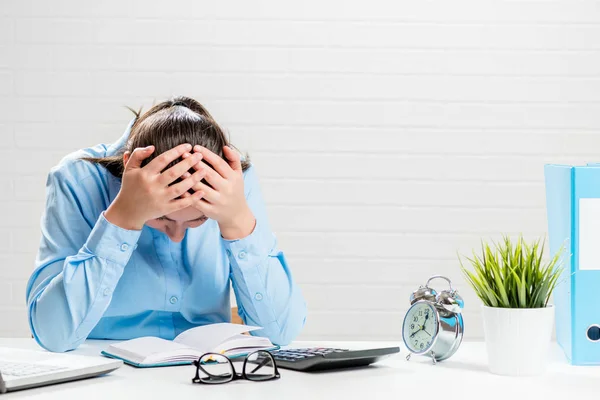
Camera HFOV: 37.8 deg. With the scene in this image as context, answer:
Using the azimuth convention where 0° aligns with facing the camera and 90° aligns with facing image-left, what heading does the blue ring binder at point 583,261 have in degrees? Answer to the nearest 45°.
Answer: approximately 0°
